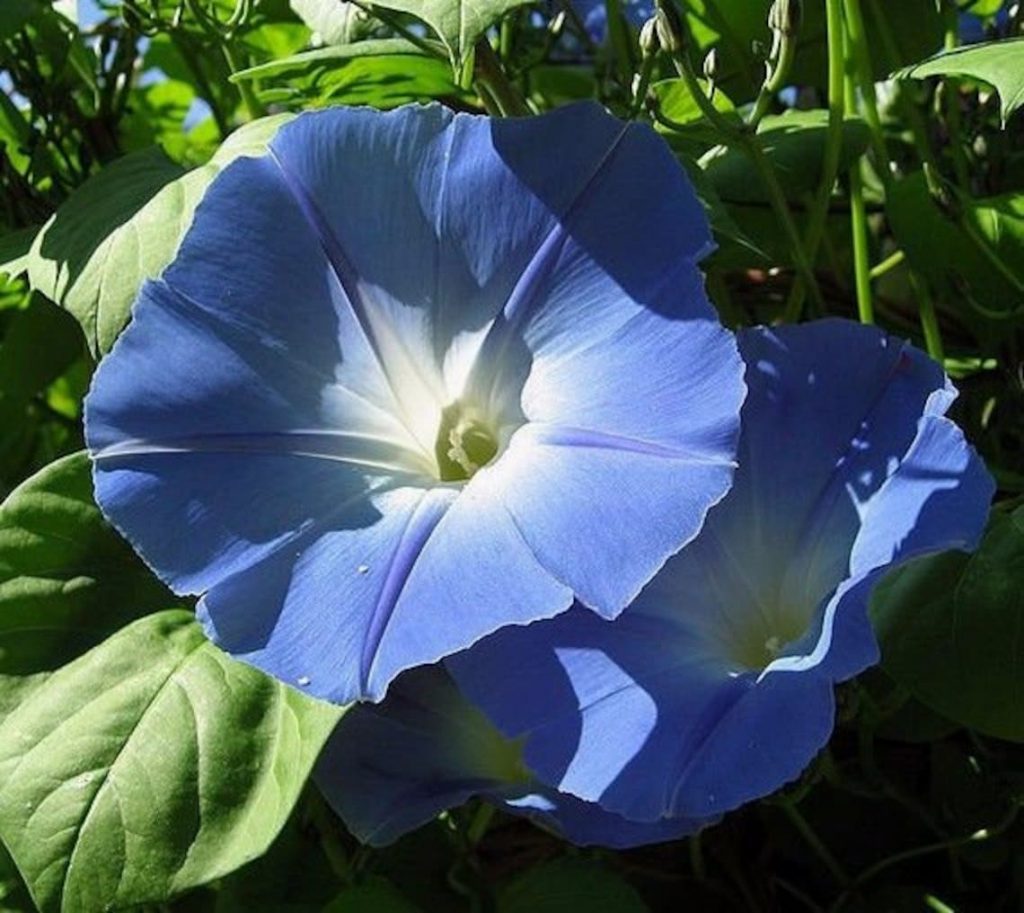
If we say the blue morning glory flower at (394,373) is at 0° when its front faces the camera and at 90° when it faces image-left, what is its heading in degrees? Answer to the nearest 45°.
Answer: approximately 0°

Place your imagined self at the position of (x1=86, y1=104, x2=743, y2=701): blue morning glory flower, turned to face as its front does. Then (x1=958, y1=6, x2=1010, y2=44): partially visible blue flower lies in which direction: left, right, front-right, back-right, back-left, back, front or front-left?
back-left
